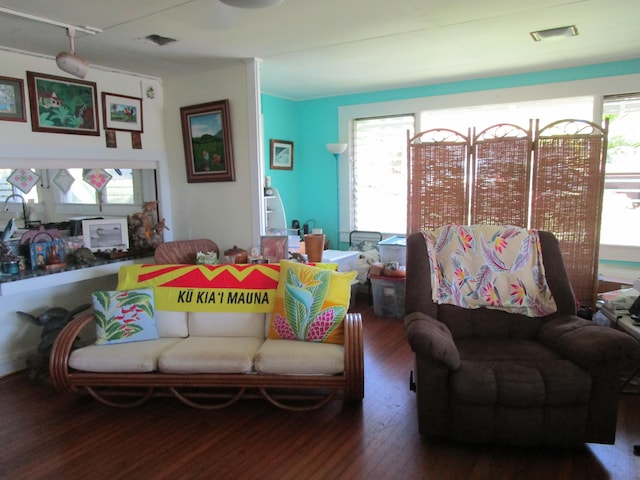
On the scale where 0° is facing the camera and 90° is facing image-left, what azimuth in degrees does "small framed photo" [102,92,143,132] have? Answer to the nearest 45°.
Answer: approximately 315°

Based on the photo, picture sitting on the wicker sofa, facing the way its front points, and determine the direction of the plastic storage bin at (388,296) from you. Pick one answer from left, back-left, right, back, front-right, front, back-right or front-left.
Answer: back-left

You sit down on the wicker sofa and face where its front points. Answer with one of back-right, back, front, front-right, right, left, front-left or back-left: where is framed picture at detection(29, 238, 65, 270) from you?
back-right

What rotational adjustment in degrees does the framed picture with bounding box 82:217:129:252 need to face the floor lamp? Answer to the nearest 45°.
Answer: approximately 90° to its left

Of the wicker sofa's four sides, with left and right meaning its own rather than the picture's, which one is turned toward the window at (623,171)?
left

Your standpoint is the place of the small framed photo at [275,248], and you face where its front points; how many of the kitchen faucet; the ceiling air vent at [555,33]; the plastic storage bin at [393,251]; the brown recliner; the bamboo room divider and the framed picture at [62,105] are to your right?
2

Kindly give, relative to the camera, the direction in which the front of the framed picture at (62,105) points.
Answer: facing the viewer and to the right of the viewer

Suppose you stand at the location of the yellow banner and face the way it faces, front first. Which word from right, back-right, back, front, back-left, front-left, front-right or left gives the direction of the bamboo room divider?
left
